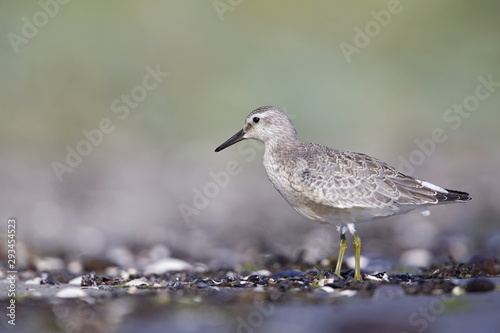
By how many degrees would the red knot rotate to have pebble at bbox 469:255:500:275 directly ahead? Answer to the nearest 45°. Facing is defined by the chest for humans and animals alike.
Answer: approximately 180°

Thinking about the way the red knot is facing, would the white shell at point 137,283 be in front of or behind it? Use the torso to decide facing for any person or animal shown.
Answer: in front

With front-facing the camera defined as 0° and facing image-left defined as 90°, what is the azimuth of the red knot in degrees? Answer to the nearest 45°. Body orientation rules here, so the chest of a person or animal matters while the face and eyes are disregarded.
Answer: approximately 90°

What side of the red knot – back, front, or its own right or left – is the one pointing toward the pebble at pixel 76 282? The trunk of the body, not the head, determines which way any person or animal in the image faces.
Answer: front

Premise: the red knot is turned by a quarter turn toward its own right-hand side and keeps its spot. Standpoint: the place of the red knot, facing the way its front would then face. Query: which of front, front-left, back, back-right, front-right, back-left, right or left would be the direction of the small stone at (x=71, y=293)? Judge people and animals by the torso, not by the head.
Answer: back-left

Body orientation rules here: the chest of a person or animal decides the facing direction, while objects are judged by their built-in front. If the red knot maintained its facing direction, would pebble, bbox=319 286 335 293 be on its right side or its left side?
on its left

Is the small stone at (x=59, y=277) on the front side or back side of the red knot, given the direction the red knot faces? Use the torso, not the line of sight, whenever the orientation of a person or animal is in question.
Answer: on the front side

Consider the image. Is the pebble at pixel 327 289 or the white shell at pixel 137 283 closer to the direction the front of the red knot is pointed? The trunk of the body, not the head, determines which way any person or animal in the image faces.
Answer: the white shell

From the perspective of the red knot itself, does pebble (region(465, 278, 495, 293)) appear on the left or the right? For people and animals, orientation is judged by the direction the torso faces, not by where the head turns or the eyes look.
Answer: on its left

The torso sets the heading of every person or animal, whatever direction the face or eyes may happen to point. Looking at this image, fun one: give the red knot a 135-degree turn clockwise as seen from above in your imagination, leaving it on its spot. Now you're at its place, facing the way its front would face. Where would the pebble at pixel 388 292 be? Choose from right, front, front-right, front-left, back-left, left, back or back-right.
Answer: back-right
